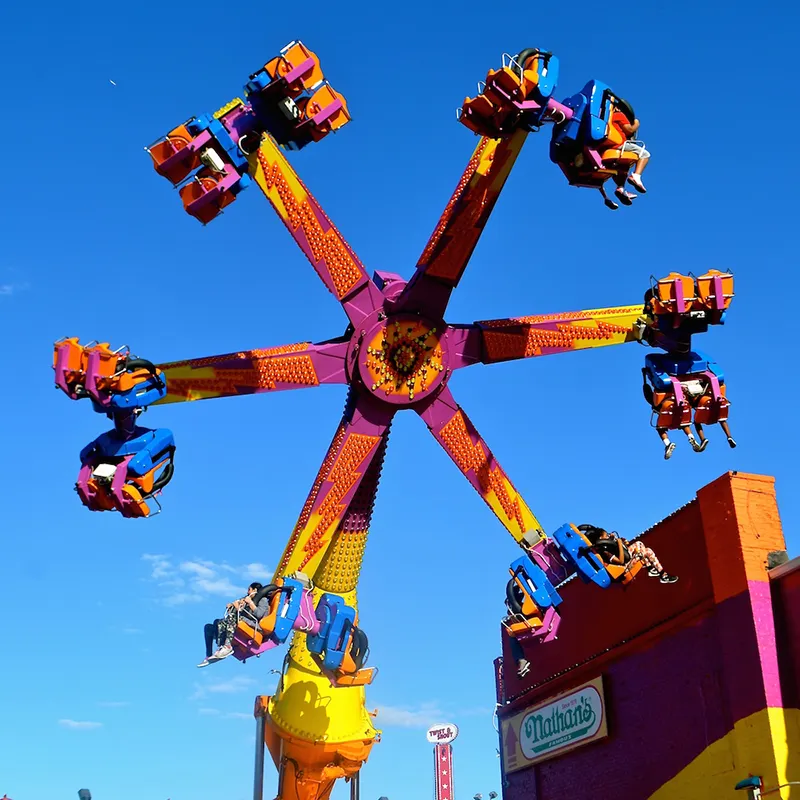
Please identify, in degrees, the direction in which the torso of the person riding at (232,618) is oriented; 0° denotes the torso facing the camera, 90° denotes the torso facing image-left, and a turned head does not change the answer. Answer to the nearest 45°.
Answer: approximately 90°

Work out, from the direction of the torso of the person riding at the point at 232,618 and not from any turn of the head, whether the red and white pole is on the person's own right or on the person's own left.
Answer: on the person's own right

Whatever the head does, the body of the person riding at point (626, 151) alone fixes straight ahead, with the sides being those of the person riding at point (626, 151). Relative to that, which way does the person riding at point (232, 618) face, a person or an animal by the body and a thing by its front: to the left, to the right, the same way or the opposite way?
the opposite way

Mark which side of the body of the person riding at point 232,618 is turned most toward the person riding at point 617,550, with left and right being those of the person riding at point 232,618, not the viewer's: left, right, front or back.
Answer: back

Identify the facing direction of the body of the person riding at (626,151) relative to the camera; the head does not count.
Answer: to the viewer's right

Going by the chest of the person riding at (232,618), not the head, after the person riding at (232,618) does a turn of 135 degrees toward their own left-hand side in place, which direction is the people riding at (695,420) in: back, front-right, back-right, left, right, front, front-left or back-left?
front-left
